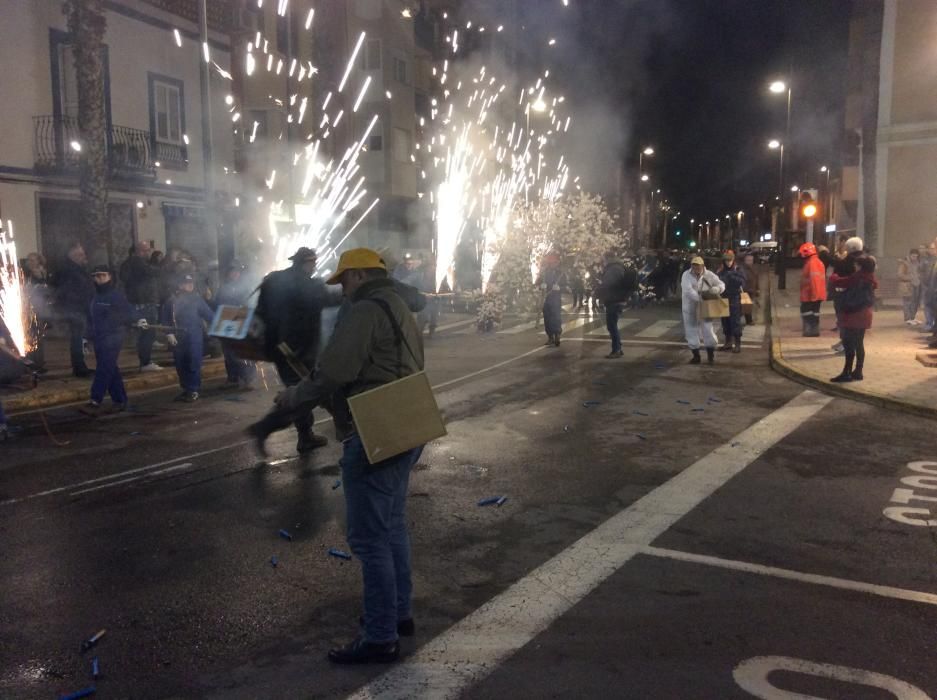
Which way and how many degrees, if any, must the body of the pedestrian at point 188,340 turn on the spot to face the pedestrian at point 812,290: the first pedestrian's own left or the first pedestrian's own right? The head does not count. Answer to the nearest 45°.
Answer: approximately 90° to the first pedestrian's own left

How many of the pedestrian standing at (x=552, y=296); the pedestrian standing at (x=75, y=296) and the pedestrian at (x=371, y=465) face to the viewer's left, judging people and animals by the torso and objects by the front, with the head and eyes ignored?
1

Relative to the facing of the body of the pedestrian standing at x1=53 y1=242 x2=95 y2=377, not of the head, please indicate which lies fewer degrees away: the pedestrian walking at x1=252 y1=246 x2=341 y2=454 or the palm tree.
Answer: the pedestrian walking

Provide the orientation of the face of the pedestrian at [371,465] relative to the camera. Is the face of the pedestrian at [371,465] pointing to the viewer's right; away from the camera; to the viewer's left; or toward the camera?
to the viewer's left

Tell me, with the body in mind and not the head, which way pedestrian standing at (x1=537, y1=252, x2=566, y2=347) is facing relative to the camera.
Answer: toward the camera

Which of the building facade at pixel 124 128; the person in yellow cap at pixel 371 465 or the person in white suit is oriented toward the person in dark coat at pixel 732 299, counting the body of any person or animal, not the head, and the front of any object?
the building facade

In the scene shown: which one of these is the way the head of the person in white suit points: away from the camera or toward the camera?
toward the camera
